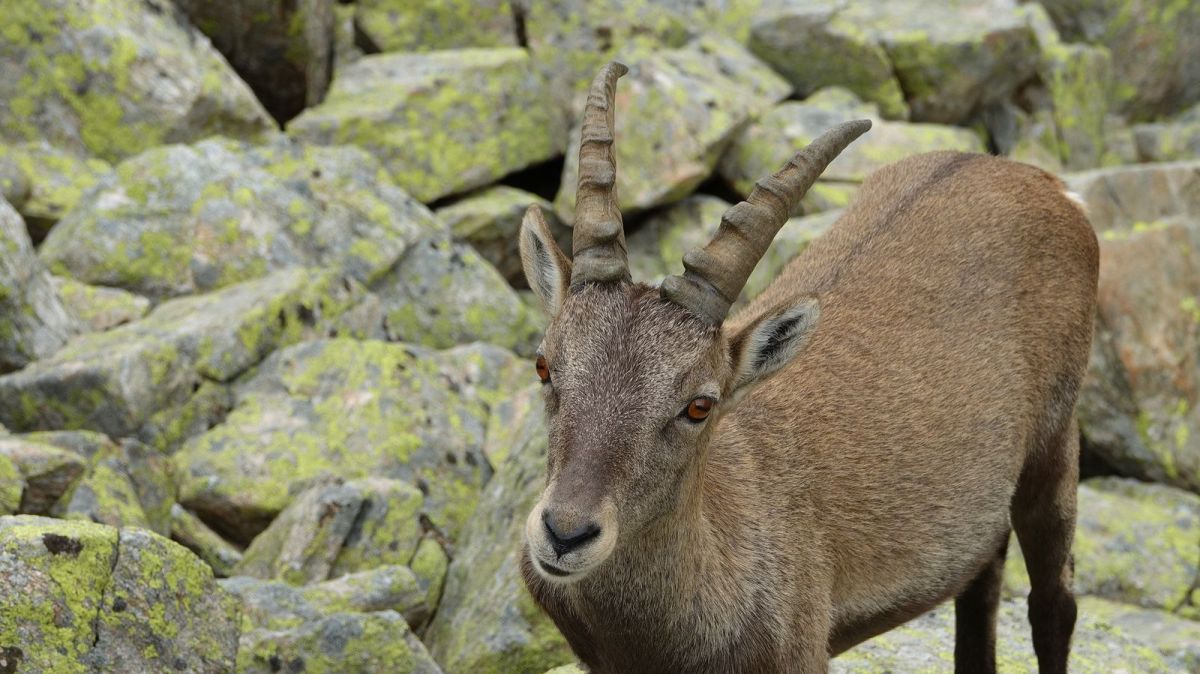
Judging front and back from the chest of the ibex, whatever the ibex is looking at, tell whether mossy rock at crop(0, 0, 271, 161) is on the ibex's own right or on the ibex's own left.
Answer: on the ibex's own right

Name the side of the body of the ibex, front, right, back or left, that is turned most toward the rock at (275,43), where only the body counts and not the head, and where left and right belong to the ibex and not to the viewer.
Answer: right

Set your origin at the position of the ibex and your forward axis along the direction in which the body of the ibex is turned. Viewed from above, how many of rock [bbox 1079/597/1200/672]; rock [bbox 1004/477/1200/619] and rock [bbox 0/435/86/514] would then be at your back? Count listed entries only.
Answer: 2

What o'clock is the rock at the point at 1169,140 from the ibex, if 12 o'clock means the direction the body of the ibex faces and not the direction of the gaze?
The rock is roughly at 5 o'clock from the ibex.

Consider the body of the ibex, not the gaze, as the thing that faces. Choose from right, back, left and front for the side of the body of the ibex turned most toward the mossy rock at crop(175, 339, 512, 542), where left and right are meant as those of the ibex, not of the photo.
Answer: right

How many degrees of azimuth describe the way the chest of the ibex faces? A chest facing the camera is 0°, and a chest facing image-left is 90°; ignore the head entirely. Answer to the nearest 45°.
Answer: approximately 45°

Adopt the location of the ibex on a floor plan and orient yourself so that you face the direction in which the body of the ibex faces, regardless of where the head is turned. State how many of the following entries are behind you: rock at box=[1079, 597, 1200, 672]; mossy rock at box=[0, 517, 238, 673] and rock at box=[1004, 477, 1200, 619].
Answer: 2

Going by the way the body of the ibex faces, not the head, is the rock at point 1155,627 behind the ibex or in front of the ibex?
behind

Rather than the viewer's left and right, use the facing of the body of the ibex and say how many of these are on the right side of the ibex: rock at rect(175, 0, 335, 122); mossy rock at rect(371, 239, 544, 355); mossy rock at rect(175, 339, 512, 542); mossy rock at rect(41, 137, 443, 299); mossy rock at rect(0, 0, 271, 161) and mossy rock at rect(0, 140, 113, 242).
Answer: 6

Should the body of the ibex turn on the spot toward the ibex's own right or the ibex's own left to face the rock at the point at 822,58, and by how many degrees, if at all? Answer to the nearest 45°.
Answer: approximately 135° to the ibex's own right

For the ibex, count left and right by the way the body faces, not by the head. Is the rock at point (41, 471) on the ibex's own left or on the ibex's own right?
on the ibex's own right

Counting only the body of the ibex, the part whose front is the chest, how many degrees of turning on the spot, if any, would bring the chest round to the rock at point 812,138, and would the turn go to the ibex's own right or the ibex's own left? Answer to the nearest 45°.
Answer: approximately 135° to the ibex's own right

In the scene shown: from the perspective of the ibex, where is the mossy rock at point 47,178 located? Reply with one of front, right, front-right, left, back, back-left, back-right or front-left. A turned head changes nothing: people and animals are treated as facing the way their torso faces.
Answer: right

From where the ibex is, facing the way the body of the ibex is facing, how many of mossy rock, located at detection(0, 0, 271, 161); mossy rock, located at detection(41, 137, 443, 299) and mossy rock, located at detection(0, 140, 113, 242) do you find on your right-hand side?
3

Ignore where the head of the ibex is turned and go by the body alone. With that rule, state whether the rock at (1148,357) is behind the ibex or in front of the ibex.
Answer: behind

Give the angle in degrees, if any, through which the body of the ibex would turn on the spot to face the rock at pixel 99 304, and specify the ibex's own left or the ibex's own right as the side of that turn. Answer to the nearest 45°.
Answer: approximately 90° to the ibex's own right
